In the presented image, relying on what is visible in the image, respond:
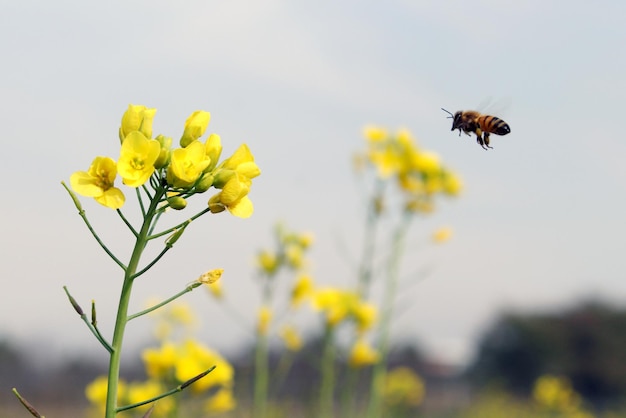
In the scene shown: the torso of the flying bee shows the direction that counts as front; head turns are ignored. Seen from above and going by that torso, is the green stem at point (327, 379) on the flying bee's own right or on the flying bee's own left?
on the flying bee's own right

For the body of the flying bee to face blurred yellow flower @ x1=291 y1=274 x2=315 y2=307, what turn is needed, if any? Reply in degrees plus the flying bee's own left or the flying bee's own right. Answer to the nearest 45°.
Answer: approximately 45° to the flying bee's own right

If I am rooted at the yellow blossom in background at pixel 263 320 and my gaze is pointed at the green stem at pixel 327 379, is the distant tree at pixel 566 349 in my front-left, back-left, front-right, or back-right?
front-left

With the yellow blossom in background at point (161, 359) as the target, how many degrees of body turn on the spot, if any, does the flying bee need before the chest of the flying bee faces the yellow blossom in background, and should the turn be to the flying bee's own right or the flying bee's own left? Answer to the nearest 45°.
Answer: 0° — it already faces it

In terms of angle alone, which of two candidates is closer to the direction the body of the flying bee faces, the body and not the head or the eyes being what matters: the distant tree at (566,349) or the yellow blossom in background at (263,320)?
the yellow blossom in background

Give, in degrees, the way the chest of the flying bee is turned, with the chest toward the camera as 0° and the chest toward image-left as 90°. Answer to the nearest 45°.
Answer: approximately 90°

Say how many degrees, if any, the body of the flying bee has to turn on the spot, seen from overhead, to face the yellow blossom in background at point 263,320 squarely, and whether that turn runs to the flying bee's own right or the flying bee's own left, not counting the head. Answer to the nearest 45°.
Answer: approximately 45° to the flying bee's own right

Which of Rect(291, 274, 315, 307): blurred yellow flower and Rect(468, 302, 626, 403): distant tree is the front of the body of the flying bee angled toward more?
the blurred yellow flower

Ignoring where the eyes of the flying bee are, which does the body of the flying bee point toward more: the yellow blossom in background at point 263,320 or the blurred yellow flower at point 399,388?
the yellow blossom in background

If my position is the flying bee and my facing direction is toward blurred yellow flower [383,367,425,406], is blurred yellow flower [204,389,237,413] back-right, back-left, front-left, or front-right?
front-left
